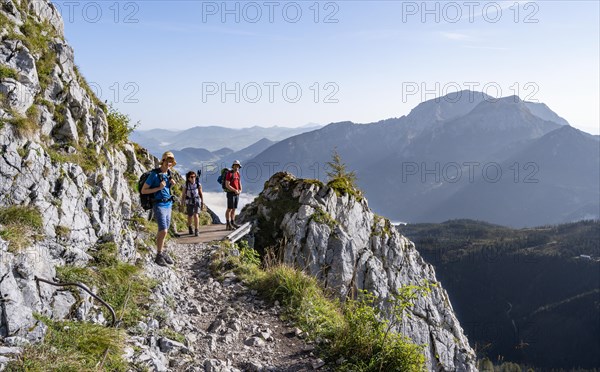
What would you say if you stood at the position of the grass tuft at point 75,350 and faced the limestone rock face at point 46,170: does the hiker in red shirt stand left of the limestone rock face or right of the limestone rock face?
right

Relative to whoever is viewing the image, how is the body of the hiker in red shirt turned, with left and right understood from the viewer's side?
facing the viewer and to the right of the viewer

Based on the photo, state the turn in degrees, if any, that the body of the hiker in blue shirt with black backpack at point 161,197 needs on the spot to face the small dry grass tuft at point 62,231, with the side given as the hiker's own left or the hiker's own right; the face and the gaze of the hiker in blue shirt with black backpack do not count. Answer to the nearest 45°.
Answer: approximately 90° to the hiker's own right

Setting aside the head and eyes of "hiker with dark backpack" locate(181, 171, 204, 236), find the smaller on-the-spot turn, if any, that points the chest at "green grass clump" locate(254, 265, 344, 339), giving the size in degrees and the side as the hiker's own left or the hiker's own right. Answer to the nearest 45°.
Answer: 0° — they already face it

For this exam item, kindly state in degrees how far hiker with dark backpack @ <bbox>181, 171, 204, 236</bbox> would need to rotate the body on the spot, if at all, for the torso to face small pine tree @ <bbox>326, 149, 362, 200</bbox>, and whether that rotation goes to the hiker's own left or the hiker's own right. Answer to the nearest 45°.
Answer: approximately 135° to the hiker's own left

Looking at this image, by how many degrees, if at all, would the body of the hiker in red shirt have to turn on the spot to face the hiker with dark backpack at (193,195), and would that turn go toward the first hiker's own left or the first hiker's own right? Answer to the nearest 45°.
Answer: approximately 90° to the first hiker's own right

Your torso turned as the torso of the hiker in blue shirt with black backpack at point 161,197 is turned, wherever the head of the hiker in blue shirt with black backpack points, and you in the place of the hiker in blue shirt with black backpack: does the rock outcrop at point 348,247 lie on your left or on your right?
on your left

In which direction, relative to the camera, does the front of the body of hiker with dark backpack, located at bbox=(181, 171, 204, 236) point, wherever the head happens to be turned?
toward the camera

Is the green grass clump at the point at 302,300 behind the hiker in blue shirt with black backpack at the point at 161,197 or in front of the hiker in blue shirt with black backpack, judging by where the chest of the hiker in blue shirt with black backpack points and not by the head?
in front

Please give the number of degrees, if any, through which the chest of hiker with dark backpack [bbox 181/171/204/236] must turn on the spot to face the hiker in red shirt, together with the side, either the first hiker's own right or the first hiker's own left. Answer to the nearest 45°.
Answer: approximately 135° to the first hiker's own left

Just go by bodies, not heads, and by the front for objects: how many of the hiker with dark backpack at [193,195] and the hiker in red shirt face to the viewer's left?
0

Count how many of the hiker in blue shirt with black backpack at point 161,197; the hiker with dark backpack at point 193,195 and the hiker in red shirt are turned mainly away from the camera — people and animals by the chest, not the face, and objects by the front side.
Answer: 0

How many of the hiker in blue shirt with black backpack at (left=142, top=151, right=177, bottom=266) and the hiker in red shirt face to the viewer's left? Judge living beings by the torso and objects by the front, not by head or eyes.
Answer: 0

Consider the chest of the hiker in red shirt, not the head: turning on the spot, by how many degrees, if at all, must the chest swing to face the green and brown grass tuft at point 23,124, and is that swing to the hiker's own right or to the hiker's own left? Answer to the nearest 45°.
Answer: approximately 90° to the hiker's own right
